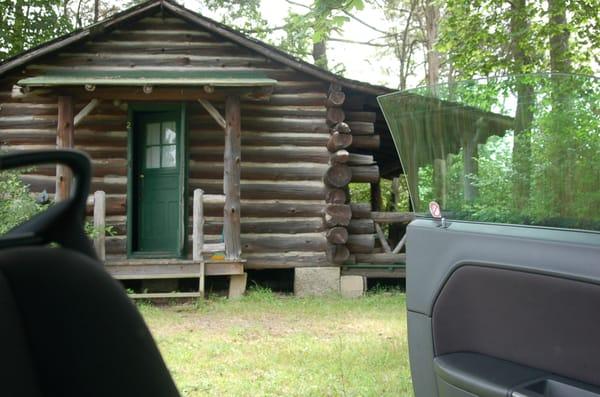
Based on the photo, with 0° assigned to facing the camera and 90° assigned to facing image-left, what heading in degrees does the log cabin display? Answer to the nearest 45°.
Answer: approximately 0°

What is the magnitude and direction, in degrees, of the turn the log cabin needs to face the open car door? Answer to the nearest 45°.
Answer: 0° — it already faces it
